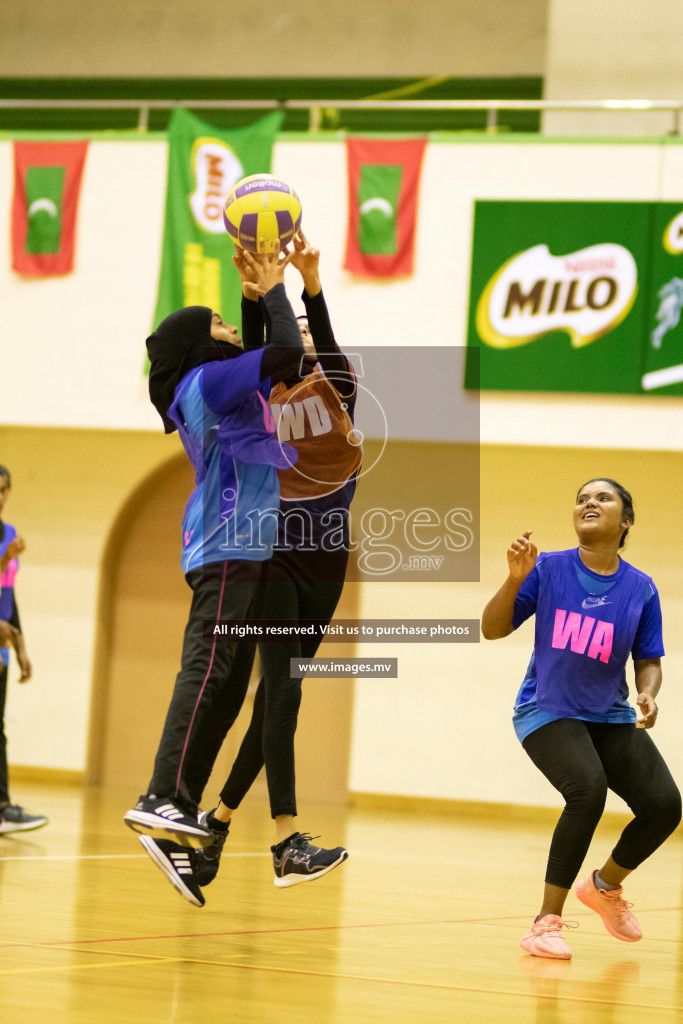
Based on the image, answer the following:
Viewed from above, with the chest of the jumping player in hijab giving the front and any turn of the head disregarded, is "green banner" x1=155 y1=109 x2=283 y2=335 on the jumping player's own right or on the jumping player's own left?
on the jumping player's own left

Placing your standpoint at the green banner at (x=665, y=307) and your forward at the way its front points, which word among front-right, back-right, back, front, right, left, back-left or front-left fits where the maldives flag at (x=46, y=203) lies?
right

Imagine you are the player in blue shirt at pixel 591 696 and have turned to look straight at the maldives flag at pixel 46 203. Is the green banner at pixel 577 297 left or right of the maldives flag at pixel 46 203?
right

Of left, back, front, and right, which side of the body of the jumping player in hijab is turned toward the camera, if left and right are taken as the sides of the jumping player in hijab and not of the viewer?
right

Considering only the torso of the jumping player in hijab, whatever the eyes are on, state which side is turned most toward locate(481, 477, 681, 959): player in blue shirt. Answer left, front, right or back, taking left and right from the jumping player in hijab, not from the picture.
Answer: front

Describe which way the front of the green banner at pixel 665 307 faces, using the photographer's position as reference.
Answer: facing the viewer

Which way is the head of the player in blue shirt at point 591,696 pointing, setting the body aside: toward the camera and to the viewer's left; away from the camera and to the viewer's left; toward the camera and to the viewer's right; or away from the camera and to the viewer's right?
toward the camera and to the viewer's left

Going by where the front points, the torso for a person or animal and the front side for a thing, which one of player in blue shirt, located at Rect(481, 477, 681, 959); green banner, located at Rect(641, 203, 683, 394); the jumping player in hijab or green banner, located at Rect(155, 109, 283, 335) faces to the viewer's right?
the jumping player in hijab

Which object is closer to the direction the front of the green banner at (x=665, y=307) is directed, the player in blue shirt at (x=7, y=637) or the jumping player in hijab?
the jumping player in hijab

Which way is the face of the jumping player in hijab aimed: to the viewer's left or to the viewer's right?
to the viewer's right

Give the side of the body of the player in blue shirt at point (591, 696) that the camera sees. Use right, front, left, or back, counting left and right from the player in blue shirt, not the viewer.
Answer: front

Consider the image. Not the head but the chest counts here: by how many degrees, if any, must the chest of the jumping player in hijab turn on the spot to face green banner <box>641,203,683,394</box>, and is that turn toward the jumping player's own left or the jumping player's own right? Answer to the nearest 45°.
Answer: approximately 45° to the jumping player's own left

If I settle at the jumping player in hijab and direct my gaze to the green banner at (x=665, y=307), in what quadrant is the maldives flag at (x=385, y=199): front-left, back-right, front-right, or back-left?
front-left

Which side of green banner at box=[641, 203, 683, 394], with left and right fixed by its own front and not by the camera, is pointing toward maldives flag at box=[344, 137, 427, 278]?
right
